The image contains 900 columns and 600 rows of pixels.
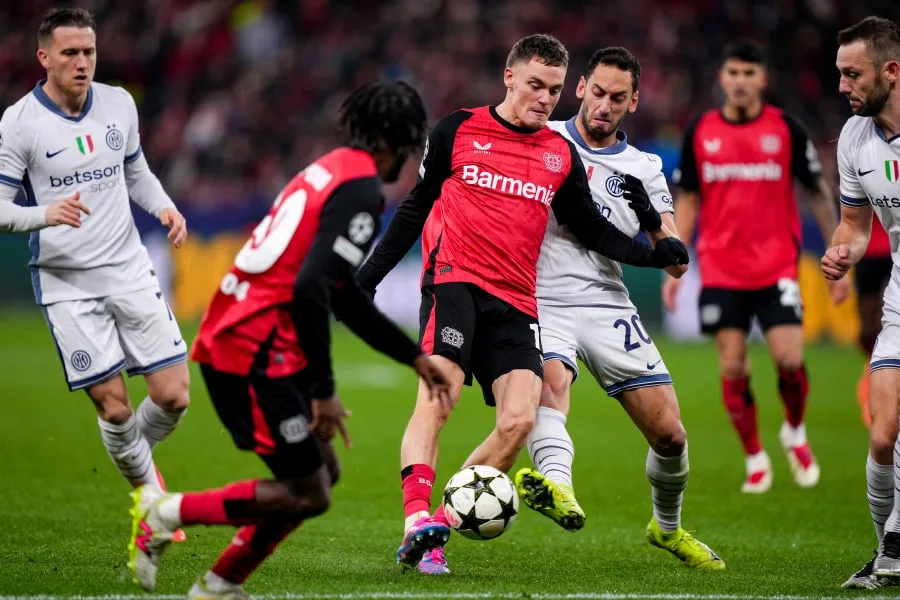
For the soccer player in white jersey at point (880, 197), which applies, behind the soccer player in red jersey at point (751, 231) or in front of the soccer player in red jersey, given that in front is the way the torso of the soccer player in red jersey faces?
in front

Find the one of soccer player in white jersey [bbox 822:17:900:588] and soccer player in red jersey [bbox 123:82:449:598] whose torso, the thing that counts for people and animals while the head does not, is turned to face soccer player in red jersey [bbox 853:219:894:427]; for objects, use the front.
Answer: soccer player in red jersey [bbox 123:82:449:598]

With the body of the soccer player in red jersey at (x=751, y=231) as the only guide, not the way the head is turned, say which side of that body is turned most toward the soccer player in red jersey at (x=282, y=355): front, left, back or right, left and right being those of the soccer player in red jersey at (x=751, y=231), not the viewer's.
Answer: front

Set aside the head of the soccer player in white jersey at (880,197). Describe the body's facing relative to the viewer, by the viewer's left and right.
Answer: facing the viewer and to the left of the viewer

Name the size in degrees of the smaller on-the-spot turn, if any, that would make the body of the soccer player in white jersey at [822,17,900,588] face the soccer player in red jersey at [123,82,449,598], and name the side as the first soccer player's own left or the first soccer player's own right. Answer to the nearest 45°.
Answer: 0° — they already face them

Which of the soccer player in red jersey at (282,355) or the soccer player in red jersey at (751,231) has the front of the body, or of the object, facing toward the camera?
the soccer player in red jersey at (751,231)

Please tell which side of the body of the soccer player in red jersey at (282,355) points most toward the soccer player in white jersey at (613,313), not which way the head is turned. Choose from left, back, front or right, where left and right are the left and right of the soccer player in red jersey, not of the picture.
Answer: front

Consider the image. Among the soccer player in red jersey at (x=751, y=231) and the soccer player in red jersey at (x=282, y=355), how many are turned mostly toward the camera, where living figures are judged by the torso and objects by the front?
1

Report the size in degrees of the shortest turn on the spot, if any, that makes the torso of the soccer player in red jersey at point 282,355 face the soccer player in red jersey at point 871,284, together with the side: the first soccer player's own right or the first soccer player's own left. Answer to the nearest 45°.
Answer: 0° — they already face them

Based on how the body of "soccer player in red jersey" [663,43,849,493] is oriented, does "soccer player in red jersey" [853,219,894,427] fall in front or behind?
behind

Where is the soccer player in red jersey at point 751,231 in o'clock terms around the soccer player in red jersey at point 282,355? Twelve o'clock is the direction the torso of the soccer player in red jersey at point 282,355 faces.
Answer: the soccer player in red jersey at point 751,231 is roughly at 12 o'clock from the soccer player in red jersey at point 282,355.

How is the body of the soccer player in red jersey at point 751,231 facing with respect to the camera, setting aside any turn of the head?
toward the camera

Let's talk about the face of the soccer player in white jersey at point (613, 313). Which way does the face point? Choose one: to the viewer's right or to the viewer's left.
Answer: to the viewer's left

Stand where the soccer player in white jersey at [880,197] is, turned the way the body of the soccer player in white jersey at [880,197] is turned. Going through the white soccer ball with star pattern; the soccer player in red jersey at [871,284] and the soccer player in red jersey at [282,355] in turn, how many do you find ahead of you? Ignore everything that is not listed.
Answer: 2

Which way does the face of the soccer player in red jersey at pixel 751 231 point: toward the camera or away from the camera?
toward the camera

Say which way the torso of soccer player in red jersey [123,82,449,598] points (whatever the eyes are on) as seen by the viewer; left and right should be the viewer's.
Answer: facing away from the viewer and to the right of the viewer

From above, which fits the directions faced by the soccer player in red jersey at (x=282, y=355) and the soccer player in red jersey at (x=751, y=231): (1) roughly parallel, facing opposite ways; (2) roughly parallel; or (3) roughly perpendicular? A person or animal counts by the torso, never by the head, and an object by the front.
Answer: roughly parallel, facing opposite ways

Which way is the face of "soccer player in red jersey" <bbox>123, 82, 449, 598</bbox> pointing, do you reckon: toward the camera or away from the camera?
away from the camera
